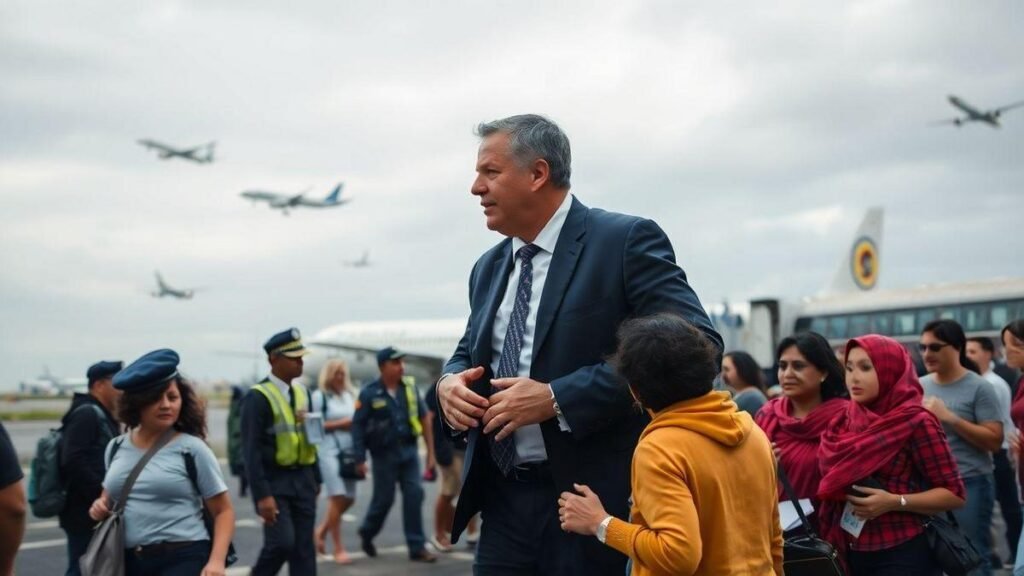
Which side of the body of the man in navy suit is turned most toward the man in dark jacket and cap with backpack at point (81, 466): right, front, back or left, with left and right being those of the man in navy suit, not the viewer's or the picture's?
right

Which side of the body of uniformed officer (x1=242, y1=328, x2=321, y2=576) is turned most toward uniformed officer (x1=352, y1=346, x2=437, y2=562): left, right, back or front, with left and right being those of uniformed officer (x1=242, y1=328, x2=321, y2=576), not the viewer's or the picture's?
left

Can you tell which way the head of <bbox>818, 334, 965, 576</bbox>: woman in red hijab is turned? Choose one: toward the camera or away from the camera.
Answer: toward the camera

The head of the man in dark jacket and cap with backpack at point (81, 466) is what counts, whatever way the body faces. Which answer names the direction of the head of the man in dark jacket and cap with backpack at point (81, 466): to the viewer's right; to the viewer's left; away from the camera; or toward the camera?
to the viewer's right

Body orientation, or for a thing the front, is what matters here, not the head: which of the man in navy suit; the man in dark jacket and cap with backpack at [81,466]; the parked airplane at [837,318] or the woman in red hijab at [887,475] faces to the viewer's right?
the man in dark jacket and cap with backpack

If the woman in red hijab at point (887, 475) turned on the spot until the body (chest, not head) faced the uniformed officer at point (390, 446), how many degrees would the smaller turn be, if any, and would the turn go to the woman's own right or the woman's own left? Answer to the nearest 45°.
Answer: approximately 90° to the woman's own right

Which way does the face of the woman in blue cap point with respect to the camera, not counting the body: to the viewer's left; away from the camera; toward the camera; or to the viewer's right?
toward the camera

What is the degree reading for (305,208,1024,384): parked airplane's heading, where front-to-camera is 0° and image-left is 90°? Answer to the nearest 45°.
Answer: approximately 90°

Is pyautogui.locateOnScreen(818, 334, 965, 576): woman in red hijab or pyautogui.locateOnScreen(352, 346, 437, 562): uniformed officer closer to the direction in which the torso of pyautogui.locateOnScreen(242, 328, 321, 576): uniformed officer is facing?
the woman in red hijab

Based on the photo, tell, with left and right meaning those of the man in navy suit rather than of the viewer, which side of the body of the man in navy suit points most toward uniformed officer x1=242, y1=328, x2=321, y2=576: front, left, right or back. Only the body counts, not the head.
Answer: right

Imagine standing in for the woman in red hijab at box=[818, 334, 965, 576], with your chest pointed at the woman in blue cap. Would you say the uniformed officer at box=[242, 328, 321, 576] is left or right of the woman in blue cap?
right

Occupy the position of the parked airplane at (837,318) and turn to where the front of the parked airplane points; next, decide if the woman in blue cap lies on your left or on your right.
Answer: on your left

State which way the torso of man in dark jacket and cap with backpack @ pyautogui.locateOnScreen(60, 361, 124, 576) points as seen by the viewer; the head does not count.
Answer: to the viewer's right
